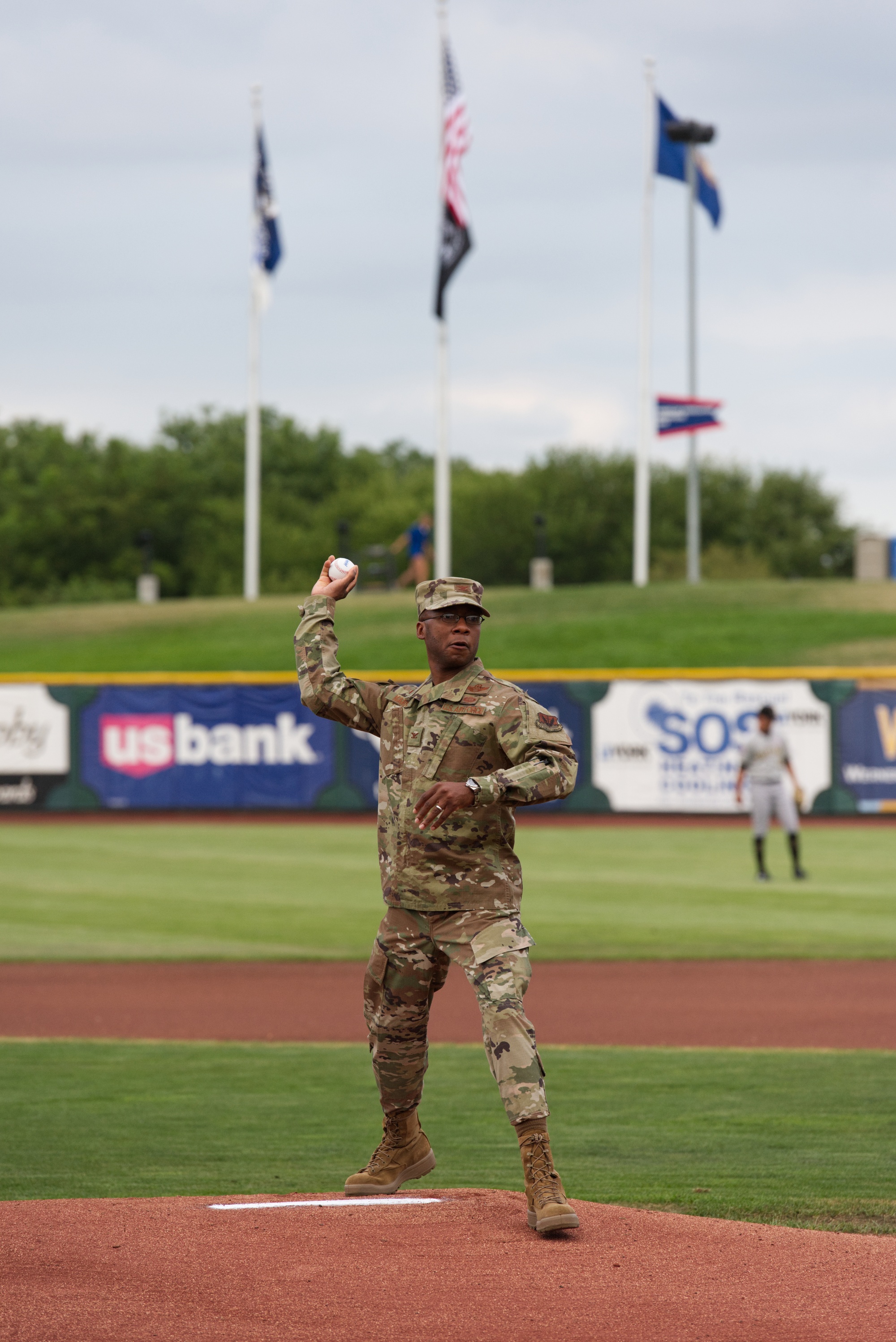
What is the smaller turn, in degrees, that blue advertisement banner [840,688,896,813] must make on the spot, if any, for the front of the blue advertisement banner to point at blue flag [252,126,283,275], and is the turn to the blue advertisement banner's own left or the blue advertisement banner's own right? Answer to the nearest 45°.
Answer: approximately 135° to the blue advertisement banner's own right

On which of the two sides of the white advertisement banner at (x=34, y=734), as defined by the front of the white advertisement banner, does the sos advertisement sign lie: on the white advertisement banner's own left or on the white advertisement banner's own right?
on the white advertisement banner's own left

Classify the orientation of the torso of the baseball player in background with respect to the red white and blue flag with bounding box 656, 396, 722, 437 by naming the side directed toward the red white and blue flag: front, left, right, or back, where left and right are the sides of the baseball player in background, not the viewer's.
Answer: back

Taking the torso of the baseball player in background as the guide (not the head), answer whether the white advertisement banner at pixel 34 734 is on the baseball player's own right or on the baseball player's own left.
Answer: on the baseball player's own right

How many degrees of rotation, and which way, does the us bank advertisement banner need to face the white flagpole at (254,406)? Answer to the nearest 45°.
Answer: approximately 180°

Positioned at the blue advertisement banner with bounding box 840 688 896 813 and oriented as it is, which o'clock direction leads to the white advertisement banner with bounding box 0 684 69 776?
The white advertisement banner is roughly at 3 o'clock from the blue advertisement banner.

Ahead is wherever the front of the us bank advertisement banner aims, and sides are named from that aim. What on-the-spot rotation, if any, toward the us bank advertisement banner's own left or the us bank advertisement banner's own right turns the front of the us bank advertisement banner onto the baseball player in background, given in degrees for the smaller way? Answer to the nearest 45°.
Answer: approximately 45° to the us bank advertisement banner's own left
